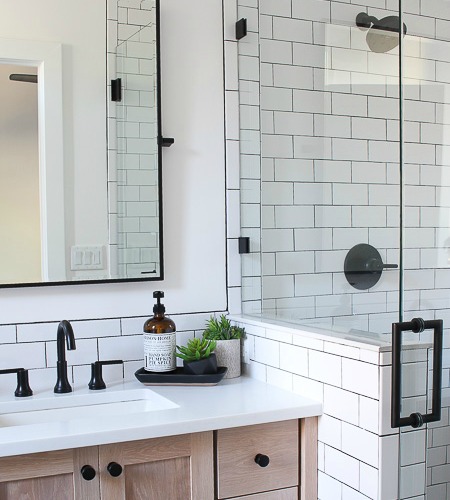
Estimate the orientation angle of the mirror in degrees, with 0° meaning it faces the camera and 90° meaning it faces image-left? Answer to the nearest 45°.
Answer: approximately 0°

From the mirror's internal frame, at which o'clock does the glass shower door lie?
The glass shower door is roughly at 10 o'clock from the mirror.

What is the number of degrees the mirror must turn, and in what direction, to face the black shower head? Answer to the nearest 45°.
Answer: approximately 90° to its left

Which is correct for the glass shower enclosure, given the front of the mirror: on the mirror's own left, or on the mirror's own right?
on the mirror's own left
